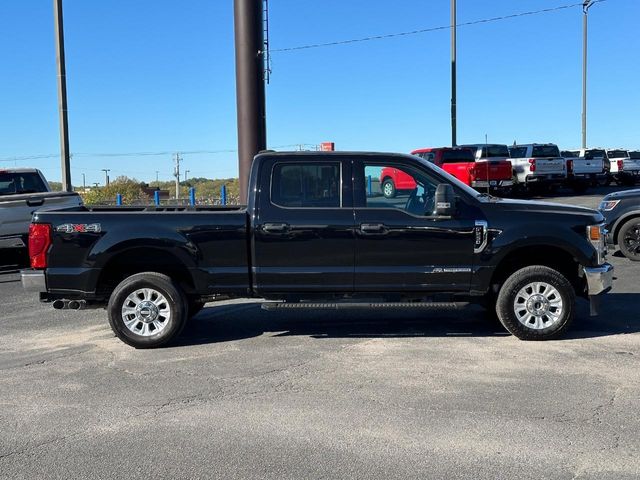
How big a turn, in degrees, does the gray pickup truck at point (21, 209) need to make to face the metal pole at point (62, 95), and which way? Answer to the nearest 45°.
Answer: approximately 45° to its right

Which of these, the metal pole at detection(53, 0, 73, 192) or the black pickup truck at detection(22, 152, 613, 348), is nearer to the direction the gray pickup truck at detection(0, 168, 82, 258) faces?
the metal pole

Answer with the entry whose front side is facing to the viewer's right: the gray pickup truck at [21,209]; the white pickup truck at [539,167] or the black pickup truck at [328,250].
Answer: the black pickup truck

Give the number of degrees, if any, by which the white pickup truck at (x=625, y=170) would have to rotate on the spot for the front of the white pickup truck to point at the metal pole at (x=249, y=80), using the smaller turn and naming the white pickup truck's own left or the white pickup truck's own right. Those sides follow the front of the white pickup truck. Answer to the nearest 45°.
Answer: approximately 135° to the white pickup truck's own left

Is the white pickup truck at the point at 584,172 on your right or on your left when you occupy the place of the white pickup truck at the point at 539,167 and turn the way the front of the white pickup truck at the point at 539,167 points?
on your right

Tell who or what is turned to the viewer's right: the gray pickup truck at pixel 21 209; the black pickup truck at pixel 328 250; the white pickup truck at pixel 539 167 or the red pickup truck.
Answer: the black pickup truck

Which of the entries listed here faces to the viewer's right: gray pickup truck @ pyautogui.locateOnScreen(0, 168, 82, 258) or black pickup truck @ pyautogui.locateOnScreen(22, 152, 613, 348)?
the black pickup truck

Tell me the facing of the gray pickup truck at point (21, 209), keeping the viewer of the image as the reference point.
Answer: facing away from the viewer and to the left of the viewer

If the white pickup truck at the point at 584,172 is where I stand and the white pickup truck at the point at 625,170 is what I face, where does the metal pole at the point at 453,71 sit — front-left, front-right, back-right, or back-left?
back-left

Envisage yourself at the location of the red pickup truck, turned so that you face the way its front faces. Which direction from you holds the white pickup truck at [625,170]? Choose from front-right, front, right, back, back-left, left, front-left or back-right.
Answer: right

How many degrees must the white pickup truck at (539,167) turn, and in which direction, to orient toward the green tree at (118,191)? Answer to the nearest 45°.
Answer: approximately 45° to its left

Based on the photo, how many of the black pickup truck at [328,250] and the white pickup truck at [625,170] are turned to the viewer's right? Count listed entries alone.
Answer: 1

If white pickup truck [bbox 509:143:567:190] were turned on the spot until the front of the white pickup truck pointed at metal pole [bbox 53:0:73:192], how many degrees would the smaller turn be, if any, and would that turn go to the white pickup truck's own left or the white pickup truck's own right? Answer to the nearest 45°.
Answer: approximately 90° to the white pickup truck's own left

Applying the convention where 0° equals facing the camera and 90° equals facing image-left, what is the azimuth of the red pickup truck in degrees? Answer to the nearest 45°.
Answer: approximately 135°

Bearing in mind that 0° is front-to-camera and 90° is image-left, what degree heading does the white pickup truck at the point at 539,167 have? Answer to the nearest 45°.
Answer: approximately 135°

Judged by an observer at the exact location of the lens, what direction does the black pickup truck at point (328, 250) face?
facing to the right of the viewer
